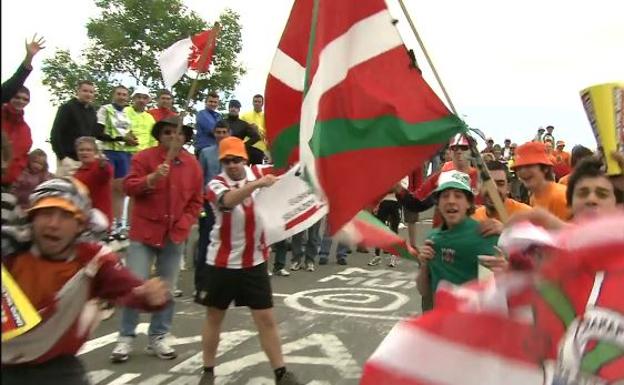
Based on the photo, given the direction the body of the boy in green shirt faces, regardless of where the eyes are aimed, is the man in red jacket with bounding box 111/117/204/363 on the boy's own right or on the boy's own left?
on the boy's own right

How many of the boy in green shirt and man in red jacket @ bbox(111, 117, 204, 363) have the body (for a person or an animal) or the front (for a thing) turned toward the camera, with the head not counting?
2

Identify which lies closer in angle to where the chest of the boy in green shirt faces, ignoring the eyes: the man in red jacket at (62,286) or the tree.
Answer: the man in red jacket
